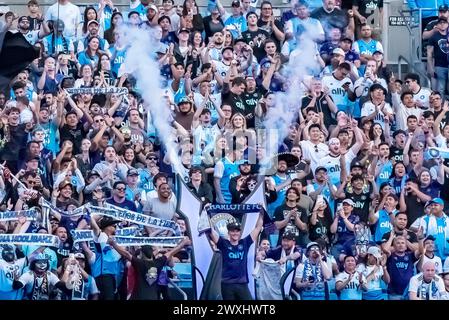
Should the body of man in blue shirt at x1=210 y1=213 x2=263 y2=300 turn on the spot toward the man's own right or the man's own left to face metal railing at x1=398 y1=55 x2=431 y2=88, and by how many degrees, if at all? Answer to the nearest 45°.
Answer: approximately 135° to the man's own left

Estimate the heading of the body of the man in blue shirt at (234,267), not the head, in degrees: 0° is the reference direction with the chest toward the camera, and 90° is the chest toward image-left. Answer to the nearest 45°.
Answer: approximately 0°
